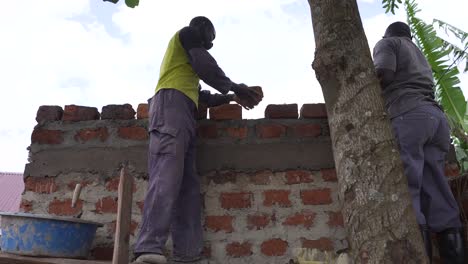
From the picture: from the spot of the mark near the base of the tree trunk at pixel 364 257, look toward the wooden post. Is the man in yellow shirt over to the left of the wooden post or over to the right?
right

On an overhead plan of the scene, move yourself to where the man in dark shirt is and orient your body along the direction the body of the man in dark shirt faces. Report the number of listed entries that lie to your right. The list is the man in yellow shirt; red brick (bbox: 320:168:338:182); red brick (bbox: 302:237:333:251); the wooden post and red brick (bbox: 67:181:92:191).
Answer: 0

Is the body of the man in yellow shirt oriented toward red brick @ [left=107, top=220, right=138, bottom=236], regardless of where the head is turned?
no

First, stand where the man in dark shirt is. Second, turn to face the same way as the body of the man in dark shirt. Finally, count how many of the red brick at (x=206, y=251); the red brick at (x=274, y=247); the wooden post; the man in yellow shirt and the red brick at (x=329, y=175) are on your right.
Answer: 0

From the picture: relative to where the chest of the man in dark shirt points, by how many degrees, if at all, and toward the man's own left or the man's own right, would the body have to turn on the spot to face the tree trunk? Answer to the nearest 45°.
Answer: approximately 135° to the man's own left

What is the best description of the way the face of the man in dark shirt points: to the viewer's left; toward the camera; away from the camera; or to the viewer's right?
away from the camera

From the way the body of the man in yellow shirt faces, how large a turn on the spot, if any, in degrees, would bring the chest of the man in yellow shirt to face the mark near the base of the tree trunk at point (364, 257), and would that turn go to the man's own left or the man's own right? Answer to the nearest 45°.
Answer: approximately 45° to the man's own right

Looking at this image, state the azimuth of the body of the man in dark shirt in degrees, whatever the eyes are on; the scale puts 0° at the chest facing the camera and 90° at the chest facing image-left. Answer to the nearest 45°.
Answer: approximately 135°

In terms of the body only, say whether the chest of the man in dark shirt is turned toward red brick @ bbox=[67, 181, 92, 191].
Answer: no

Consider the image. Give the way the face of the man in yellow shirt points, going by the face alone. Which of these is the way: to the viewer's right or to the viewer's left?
to the viewer's right

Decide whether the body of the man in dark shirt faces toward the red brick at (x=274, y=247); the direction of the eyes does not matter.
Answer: no
